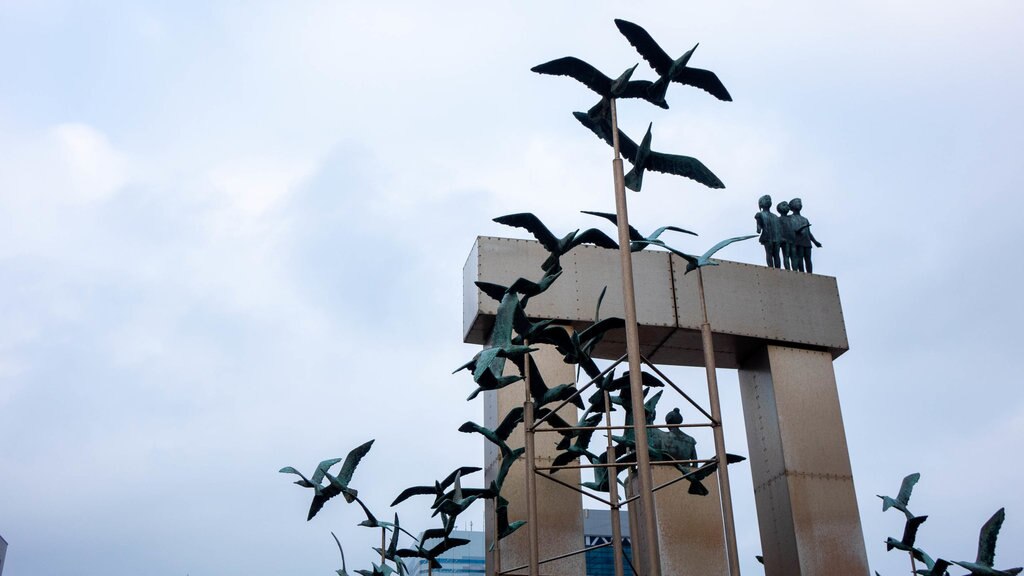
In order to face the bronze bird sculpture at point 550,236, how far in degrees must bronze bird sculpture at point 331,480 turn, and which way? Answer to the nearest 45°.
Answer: approximately 135° to its left

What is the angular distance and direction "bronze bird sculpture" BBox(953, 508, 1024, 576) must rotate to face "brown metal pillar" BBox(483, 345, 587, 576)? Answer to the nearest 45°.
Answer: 0° — it already faces it

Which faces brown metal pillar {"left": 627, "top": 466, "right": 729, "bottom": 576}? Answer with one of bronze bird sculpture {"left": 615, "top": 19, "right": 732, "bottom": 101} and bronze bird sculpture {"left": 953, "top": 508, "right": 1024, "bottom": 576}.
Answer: bronze bird sculpture {"left": 953, "top": 508, "right": 1024, "bottom": 576}

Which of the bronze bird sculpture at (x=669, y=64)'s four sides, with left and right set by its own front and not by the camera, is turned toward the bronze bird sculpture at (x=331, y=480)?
back

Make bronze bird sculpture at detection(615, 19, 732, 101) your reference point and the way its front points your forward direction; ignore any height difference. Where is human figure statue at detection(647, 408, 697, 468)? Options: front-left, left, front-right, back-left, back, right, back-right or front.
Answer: back-left

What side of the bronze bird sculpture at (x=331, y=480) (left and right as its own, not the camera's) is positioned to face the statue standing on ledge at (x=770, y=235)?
back

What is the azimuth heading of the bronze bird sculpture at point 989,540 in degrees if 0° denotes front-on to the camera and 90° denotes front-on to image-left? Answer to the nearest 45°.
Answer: approximately 90°

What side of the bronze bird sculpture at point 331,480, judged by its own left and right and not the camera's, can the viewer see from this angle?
left
